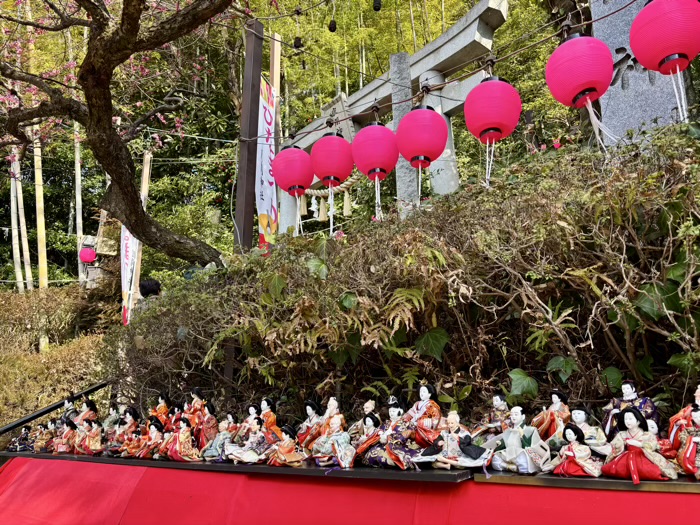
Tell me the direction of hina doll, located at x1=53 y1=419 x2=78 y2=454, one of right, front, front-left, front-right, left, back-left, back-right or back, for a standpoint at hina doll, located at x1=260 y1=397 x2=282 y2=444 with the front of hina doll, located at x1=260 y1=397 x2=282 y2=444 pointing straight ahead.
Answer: right

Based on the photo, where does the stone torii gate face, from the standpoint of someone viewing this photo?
facing the viewer and to the left of the viewer

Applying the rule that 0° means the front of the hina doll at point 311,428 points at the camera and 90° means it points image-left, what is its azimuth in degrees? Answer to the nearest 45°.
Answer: approximately 45°

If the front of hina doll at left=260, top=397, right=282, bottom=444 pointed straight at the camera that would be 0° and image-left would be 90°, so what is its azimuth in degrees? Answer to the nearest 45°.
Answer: approximately 45°

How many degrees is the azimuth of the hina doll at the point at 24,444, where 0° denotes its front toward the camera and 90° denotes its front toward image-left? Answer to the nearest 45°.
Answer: approximately 45°

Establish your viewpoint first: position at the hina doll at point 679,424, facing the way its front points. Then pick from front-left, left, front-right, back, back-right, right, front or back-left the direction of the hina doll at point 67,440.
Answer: front-right

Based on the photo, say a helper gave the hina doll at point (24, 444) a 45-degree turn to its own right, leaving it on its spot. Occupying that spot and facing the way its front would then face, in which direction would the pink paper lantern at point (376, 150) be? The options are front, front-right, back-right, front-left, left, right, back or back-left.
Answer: back-left

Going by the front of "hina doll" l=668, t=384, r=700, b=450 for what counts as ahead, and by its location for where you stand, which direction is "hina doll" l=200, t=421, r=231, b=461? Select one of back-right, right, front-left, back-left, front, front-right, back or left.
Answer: front-right

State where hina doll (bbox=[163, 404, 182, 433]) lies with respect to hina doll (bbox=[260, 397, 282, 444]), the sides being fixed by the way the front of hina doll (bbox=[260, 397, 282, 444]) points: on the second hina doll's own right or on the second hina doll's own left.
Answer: on the second hina doll's own right
